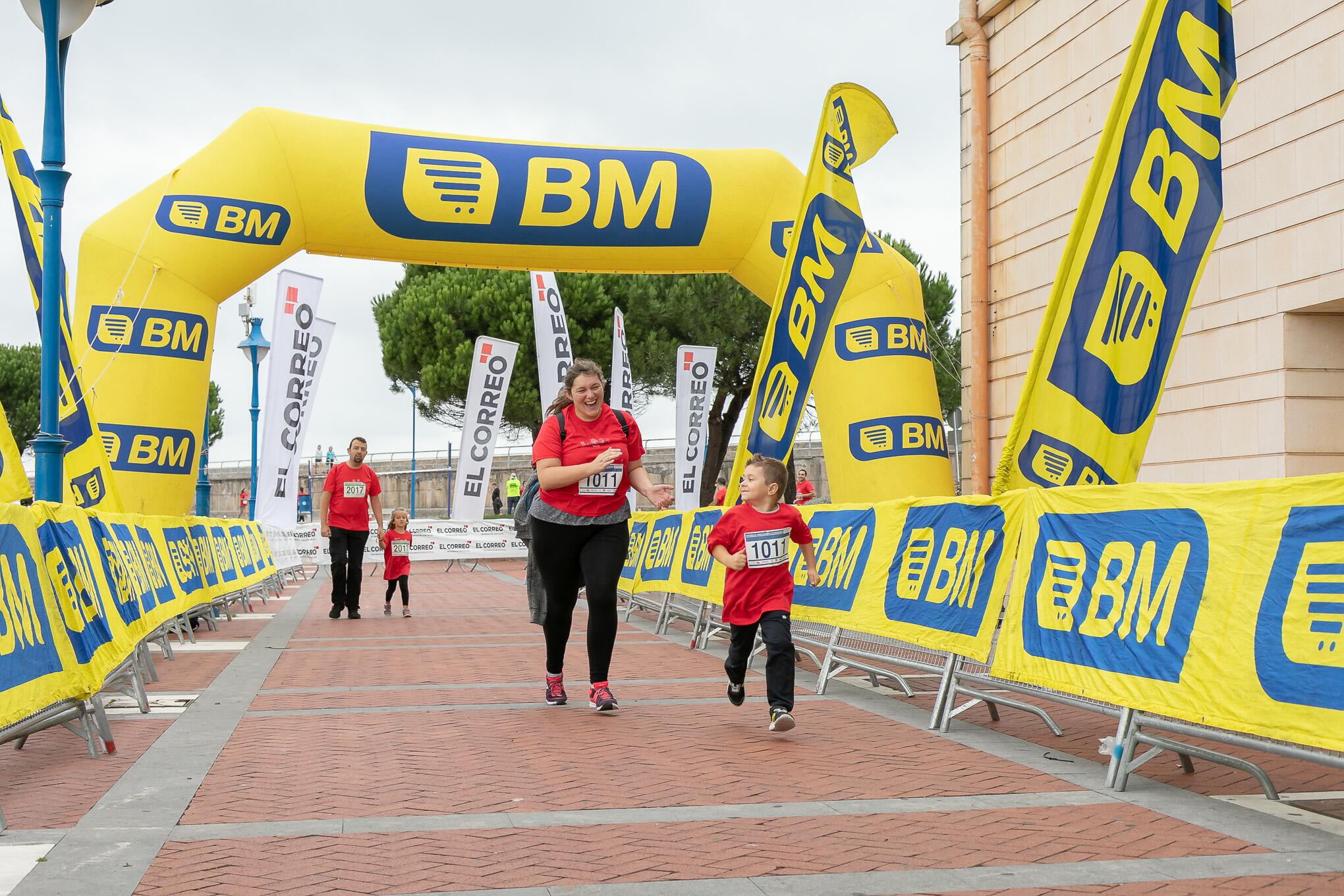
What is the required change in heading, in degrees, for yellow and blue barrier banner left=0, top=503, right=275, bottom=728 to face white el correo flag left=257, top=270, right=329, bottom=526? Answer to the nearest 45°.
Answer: approximately 135° to its left

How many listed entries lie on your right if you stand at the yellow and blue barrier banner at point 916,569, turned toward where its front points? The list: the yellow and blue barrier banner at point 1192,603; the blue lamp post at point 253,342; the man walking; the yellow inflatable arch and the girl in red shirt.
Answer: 4

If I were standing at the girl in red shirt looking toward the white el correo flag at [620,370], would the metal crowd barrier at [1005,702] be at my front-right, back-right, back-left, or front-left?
back-right

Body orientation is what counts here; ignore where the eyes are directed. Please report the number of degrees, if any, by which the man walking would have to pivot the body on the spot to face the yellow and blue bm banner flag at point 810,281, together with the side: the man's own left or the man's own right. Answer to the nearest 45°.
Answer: approximately 45° to the man's own left

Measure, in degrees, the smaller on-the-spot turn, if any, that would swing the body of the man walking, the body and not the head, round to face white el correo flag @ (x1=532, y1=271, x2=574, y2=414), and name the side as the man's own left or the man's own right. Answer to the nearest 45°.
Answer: approximately 135° to the man's own left

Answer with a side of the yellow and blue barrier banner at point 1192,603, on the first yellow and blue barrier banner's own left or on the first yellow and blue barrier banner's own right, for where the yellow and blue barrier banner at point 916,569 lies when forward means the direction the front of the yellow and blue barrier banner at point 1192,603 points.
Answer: on the first yellow and blue barrier banner's own right

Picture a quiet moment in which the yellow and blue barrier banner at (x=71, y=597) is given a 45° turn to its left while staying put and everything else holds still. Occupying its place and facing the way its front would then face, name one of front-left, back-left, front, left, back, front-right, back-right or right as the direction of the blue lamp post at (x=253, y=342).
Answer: left

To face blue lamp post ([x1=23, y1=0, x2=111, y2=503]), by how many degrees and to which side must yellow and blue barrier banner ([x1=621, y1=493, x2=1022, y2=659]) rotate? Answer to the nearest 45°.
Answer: approximately 45° to its right

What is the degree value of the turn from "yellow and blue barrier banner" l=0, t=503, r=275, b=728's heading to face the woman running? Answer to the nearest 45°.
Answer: approximately 45° to its left

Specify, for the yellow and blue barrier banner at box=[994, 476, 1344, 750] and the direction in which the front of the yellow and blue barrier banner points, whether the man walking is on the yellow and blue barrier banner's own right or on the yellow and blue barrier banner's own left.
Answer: on the yellow and blue barrier banner's own right
